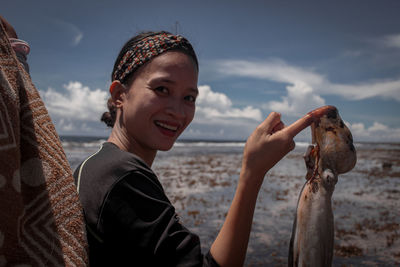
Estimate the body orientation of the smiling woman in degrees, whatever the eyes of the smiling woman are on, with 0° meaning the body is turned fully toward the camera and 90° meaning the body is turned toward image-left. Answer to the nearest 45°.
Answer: approximately 270°
